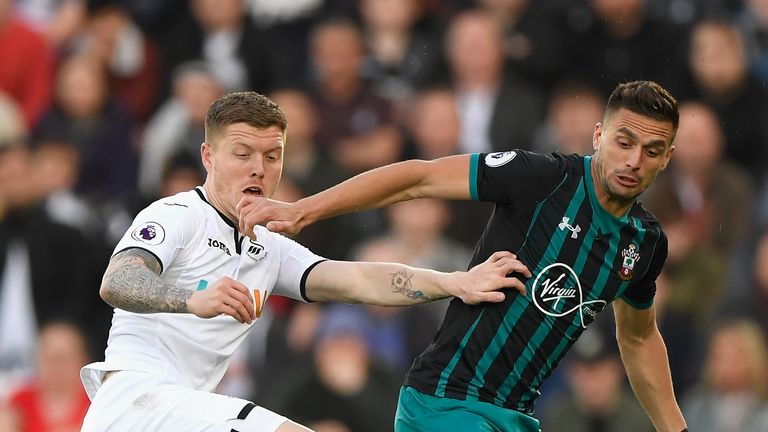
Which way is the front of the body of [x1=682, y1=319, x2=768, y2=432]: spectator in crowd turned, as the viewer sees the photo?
toward the camera

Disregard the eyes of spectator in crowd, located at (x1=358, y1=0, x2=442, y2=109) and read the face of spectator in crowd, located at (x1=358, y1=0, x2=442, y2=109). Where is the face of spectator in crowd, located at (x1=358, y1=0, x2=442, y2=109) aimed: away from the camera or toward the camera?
toward the camera

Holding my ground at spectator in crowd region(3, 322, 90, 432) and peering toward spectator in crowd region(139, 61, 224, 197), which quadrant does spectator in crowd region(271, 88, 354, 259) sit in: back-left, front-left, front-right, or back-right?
front-right

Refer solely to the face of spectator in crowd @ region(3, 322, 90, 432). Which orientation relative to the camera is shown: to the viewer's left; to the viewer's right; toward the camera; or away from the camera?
toward the camera

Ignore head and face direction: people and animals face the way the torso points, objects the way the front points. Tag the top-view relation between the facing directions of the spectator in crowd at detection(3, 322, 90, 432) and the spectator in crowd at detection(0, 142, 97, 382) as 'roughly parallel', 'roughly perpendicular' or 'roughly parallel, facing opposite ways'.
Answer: roughly parallel

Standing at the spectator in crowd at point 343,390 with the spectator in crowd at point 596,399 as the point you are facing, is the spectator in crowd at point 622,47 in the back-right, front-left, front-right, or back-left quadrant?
front-left

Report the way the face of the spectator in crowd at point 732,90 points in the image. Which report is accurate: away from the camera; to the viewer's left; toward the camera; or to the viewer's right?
toward the camera

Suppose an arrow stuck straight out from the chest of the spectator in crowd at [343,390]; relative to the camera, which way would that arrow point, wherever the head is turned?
toward the camera

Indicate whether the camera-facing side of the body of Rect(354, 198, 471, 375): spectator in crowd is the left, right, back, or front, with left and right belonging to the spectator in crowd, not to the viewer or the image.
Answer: front

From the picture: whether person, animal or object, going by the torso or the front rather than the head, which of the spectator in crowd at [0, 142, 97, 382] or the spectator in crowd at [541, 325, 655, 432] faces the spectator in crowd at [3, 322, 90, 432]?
the spectator in crowd at [0, 142, 97, 382]

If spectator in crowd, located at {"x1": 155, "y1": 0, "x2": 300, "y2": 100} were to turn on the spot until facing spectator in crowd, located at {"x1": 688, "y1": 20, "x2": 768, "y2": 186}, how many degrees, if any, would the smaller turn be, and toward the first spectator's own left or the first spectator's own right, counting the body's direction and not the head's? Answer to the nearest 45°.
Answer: approximately 45° to the first spectator's own left

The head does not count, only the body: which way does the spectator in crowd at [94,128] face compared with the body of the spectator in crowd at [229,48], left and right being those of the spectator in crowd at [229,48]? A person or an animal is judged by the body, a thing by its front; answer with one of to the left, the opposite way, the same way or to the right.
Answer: the same way

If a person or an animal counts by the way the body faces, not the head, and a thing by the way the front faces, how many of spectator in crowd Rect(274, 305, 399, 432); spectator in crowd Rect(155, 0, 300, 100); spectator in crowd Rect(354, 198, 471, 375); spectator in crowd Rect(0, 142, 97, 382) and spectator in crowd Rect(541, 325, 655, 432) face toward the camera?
5
